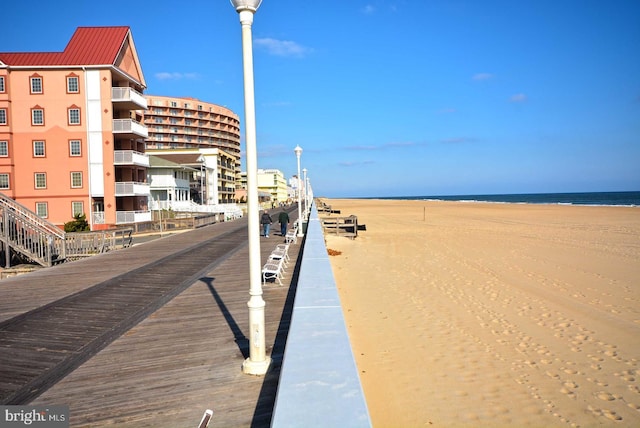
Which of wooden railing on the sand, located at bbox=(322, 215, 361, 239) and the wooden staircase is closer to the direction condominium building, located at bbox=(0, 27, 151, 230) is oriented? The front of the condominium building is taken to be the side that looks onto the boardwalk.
the wooden railing on the sand

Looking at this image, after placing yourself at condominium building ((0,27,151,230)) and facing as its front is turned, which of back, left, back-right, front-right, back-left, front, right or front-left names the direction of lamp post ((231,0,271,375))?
right

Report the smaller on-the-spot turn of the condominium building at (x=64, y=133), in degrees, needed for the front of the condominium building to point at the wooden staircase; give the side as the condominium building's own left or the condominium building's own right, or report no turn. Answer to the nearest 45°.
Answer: approximately 90° to the condominium building's own right

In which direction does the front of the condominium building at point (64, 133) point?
to the viewer's right

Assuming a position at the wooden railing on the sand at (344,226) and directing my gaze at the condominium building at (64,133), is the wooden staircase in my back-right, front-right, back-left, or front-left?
front-left

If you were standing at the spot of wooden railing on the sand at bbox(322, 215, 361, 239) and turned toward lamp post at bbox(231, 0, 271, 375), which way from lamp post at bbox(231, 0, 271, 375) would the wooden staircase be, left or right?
right

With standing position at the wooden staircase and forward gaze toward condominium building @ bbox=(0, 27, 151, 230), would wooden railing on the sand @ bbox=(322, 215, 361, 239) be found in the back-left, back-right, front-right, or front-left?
front-right
